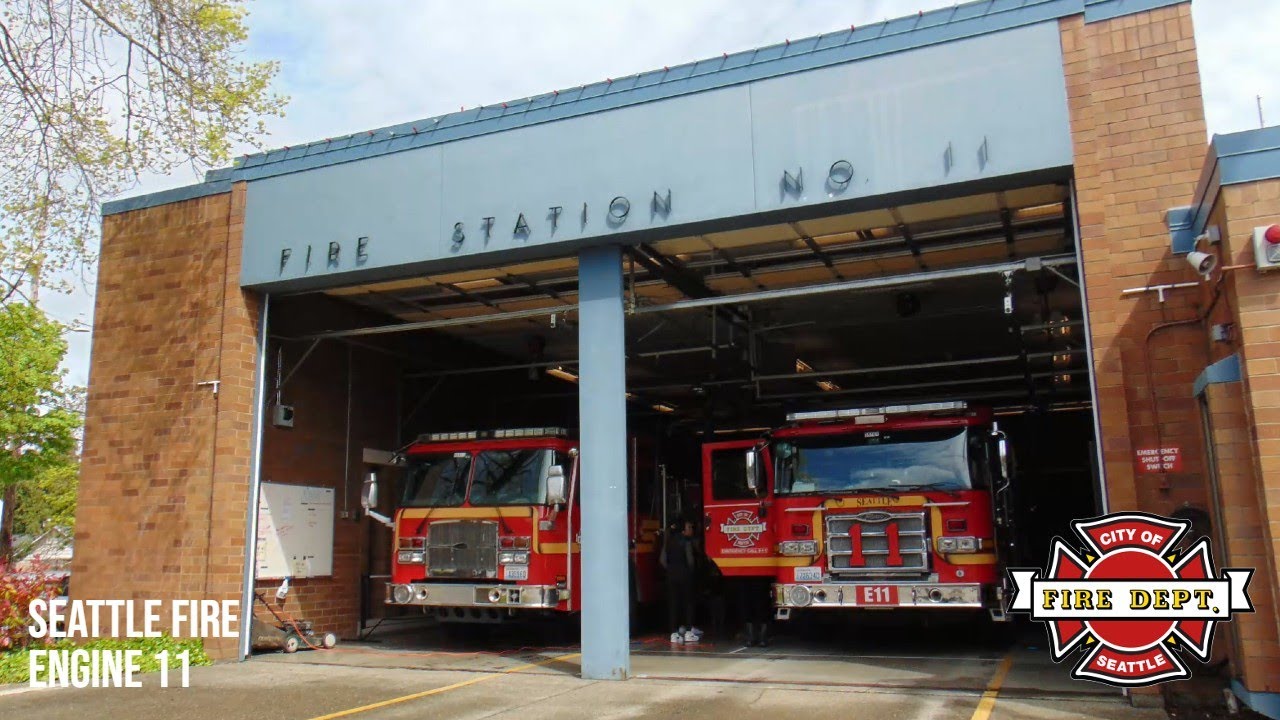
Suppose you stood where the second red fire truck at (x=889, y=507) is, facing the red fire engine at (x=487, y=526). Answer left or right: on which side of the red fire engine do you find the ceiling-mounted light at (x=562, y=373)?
right

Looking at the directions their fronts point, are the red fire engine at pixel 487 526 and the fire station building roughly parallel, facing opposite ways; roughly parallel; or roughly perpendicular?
roughly parallel

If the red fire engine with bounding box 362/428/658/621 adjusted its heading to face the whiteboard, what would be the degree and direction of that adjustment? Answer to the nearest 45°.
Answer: approximately 90° to its right

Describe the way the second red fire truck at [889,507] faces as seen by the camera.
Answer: facing the viewer

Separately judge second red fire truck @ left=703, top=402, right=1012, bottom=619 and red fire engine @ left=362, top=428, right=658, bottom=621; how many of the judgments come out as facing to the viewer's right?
0

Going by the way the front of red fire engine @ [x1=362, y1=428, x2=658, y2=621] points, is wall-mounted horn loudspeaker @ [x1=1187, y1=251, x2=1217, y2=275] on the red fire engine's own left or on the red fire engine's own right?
on the red fire engine's own left

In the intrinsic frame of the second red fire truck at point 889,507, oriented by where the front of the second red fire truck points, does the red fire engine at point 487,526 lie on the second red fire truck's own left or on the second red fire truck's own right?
on the second red fire truck's own right

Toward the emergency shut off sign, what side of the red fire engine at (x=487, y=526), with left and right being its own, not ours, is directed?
left

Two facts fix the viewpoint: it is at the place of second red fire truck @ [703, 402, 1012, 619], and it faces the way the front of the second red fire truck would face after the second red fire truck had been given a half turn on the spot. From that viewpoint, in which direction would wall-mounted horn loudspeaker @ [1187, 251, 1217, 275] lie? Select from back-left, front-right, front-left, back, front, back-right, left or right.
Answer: back-right

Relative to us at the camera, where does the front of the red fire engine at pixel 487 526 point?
facing the viewer and to the left of the viewer

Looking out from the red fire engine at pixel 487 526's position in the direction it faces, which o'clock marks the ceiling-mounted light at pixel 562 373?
The ceiling-mounted light is roughly at 5 o'clock from the red fire engine.

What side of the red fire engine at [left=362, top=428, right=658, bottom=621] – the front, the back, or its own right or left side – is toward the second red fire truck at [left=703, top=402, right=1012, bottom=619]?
left
